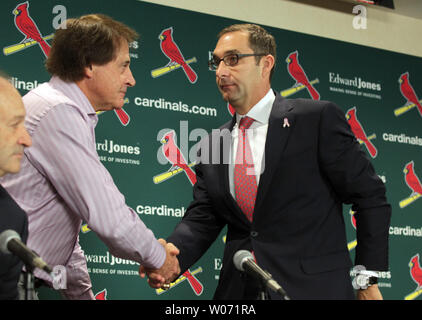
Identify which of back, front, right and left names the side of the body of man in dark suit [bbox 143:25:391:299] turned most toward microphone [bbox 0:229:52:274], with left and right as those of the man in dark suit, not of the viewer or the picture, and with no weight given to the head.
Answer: front

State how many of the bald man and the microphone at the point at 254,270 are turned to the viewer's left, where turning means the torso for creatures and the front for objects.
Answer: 1

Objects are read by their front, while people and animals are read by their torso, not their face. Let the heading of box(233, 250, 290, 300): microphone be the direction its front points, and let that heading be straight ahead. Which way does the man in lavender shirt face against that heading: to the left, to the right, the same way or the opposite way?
the opposite way

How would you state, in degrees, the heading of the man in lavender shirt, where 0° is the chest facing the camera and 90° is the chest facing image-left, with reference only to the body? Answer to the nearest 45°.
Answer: approximately 270°

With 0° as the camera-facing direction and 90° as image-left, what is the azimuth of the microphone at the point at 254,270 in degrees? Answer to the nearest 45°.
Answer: approximately 90°

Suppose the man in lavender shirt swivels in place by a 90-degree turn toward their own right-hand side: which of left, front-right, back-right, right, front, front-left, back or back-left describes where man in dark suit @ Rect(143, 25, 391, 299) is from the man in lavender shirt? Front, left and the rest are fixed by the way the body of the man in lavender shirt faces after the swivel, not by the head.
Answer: left

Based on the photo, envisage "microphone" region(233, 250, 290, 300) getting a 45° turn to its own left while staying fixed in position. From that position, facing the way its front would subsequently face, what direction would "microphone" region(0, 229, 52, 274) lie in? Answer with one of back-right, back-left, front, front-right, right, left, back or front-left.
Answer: front

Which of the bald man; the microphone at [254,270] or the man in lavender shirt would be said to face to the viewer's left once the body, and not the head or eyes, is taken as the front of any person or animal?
the microphone

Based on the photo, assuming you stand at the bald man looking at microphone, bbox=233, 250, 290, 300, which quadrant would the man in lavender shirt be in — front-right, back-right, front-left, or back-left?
front-left

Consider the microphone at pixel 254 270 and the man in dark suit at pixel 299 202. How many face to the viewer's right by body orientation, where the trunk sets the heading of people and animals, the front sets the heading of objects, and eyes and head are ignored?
0

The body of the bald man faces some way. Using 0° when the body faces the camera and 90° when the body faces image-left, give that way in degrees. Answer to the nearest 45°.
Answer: approximately 270°

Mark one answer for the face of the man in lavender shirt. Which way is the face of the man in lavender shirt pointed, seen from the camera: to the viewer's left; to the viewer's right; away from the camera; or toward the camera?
to the viewer's right

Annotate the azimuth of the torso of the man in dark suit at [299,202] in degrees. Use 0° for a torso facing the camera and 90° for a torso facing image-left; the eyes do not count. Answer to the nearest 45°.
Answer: approximately 45°

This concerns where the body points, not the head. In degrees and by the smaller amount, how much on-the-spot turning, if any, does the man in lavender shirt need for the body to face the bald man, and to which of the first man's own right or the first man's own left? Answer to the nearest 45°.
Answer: approximately 90° to the first man's own right

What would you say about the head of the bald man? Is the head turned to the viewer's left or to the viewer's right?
to the viewer's right

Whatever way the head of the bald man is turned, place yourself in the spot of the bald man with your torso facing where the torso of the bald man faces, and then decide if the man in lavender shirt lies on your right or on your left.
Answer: on your left

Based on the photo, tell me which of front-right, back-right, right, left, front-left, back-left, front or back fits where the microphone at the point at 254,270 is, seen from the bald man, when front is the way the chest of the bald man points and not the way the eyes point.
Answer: front
